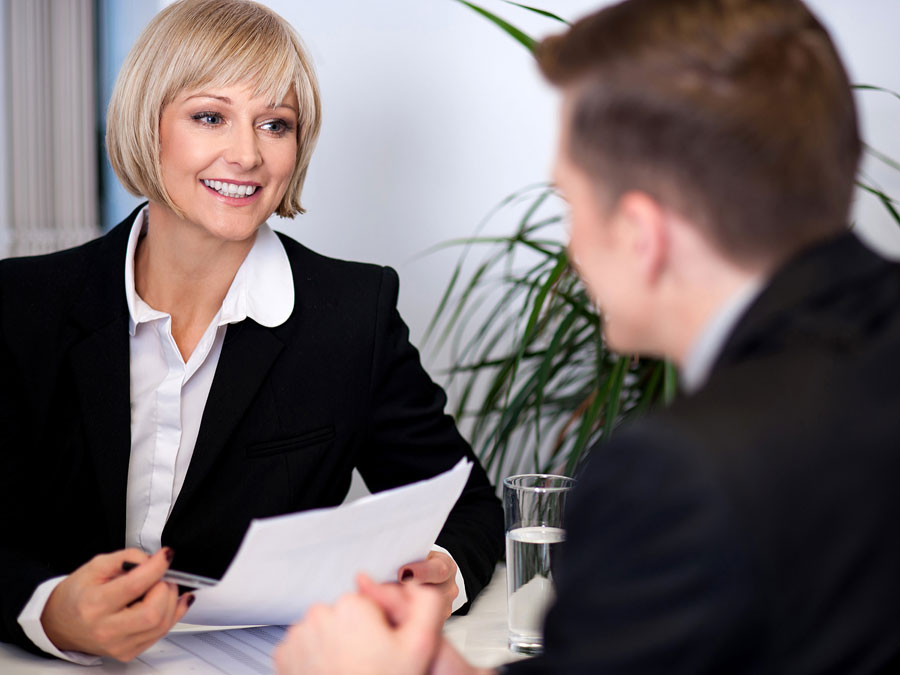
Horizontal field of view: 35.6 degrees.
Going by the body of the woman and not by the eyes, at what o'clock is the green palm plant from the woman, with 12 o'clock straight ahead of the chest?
The green palm plant is roughly at 8 o'clock from the woman.

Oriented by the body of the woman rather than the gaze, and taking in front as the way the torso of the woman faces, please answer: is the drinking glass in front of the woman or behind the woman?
in front

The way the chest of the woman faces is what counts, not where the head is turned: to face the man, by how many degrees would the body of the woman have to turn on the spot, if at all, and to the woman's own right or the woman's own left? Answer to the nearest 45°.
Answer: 0° — they already face them

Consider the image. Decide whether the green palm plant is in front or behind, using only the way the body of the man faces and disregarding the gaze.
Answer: in front

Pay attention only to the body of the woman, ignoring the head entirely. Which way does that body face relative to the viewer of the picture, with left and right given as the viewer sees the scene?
facing the viewer

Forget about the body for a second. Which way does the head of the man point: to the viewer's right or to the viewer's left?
to the viewer's left

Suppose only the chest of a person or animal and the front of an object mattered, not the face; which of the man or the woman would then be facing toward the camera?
the woman

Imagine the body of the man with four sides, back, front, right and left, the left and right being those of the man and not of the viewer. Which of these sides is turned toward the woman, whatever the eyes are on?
front

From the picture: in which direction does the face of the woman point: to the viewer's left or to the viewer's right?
to the viewer's right

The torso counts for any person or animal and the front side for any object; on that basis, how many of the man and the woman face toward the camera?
1

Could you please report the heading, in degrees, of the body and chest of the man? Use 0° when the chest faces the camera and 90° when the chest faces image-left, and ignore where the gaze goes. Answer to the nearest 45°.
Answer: approximately 135°
